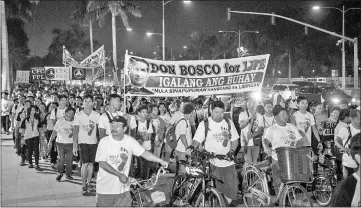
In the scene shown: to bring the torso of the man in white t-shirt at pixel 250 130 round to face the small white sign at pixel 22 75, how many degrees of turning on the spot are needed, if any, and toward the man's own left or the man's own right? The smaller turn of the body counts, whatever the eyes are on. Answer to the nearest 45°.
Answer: approximately 135° to the man's own right

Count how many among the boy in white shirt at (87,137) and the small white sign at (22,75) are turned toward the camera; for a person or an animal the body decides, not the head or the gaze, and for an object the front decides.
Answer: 2

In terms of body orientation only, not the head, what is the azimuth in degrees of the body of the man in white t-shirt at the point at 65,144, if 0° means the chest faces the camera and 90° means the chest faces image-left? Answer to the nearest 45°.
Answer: approximately 0°

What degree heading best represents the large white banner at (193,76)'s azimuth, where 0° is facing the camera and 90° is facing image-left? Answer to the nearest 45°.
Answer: approximately 0°
